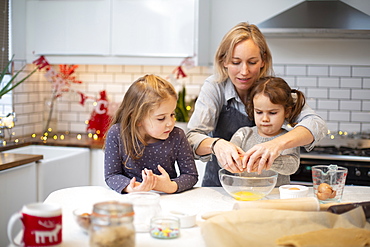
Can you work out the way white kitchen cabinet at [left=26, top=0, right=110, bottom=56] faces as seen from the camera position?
facing the viewer

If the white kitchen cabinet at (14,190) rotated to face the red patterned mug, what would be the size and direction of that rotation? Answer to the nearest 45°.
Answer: approximately 45° to its right

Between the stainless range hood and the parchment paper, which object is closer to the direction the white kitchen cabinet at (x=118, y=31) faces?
the parchment paper

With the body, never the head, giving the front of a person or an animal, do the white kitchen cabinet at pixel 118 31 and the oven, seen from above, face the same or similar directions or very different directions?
same or similar directions

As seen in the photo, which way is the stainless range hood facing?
toward the camera

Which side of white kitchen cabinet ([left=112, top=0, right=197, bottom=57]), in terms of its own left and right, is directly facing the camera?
front

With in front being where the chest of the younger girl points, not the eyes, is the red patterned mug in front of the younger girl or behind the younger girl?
in front

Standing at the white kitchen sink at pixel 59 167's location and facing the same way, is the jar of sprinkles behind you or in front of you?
in front

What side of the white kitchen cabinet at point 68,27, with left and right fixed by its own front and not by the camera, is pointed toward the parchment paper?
front

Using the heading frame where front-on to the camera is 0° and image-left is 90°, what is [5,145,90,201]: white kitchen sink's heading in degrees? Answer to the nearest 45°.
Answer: approximately 315°

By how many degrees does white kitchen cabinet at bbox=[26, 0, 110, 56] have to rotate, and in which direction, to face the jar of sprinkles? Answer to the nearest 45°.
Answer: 0° — it already faces it

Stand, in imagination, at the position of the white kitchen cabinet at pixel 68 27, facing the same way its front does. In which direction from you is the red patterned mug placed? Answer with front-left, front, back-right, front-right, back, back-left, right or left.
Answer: front
